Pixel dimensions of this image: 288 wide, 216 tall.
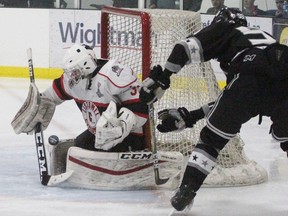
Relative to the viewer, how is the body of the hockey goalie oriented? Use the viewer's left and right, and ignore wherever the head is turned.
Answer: facing the viewer and to the left of the viewer

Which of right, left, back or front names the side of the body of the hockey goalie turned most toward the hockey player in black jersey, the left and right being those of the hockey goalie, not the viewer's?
left

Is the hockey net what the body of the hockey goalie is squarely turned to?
no

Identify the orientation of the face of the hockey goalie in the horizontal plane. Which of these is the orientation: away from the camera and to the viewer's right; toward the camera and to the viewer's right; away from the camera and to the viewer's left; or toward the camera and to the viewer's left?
toward the camera and to the viewer's left
